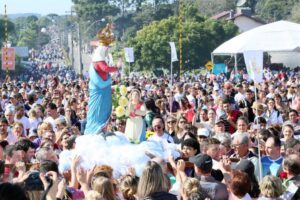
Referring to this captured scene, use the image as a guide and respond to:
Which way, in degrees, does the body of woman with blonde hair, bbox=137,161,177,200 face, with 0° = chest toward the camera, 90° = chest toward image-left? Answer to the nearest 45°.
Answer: approximately 180°

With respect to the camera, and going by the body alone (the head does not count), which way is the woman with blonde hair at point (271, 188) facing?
away from the camera

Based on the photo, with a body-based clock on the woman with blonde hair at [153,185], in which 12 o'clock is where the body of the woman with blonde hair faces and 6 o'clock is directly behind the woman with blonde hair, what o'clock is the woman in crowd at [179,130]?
The woman in crowd is roughly at 12 o'clock from the woman with blonde hair.

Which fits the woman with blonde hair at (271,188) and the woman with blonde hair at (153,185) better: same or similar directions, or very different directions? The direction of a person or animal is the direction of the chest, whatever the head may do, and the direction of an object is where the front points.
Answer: same or similar directions

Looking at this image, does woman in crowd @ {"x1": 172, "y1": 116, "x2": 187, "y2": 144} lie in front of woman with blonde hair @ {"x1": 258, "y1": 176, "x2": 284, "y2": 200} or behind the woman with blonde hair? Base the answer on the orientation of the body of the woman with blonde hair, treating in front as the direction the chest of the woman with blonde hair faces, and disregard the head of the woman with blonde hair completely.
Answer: in front

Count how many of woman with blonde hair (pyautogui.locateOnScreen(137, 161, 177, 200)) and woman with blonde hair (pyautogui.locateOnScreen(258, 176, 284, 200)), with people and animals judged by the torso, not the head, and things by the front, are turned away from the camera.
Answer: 2

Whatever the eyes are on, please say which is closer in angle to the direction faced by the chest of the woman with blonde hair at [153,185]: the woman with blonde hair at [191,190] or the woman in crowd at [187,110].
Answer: the woman in crowd

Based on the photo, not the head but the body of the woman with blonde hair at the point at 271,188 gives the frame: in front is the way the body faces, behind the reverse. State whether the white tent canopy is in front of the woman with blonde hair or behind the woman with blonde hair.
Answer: in front

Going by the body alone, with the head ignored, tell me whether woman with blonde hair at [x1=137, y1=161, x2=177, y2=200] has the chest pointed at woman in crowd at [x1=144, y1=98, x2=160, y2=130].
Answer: yes

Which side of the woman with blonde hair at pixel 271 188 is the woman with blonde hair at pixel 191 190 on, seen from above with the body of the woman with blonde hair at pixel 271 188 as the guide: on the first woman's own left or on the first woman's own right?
on the first woman's own left

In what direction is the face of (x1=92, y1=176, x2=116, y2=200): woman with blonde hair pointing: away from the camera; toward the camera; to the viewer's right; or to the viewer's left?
away from the camera

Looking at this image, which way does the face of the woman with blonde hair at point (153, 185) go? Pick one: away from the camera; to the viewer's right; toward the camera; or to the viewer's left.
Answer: away from the camera
